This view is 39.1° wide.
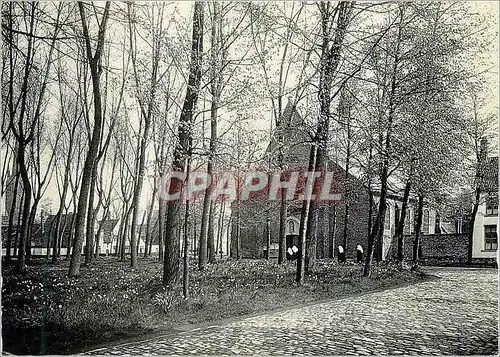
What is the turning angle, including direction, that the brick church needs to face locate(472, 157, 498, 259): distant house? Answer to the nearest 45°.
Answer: approximately 135° to its left

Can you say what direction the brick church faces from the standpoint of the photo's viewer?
facing the viewer and to the left of the viewer
